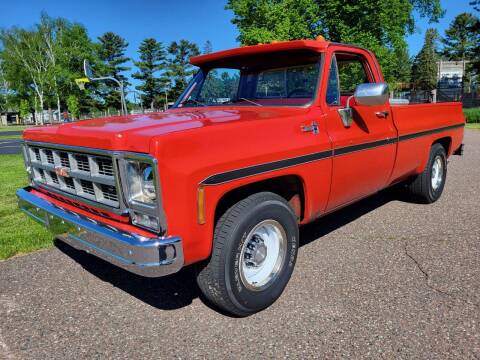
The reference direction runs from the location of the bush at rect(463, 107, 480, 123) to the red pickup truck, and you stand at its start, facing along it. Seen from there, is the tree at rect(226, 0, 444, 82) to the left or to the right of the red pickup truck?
right

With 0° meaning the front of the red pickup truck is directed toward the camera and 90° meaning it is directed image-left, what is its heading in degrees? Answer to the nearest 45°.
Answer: approximately 45°

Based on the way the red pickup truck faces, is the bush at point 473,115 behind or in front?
behind

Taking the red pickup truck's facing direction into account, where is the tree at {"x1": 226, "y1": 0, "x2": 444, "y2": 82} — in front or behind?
behind
